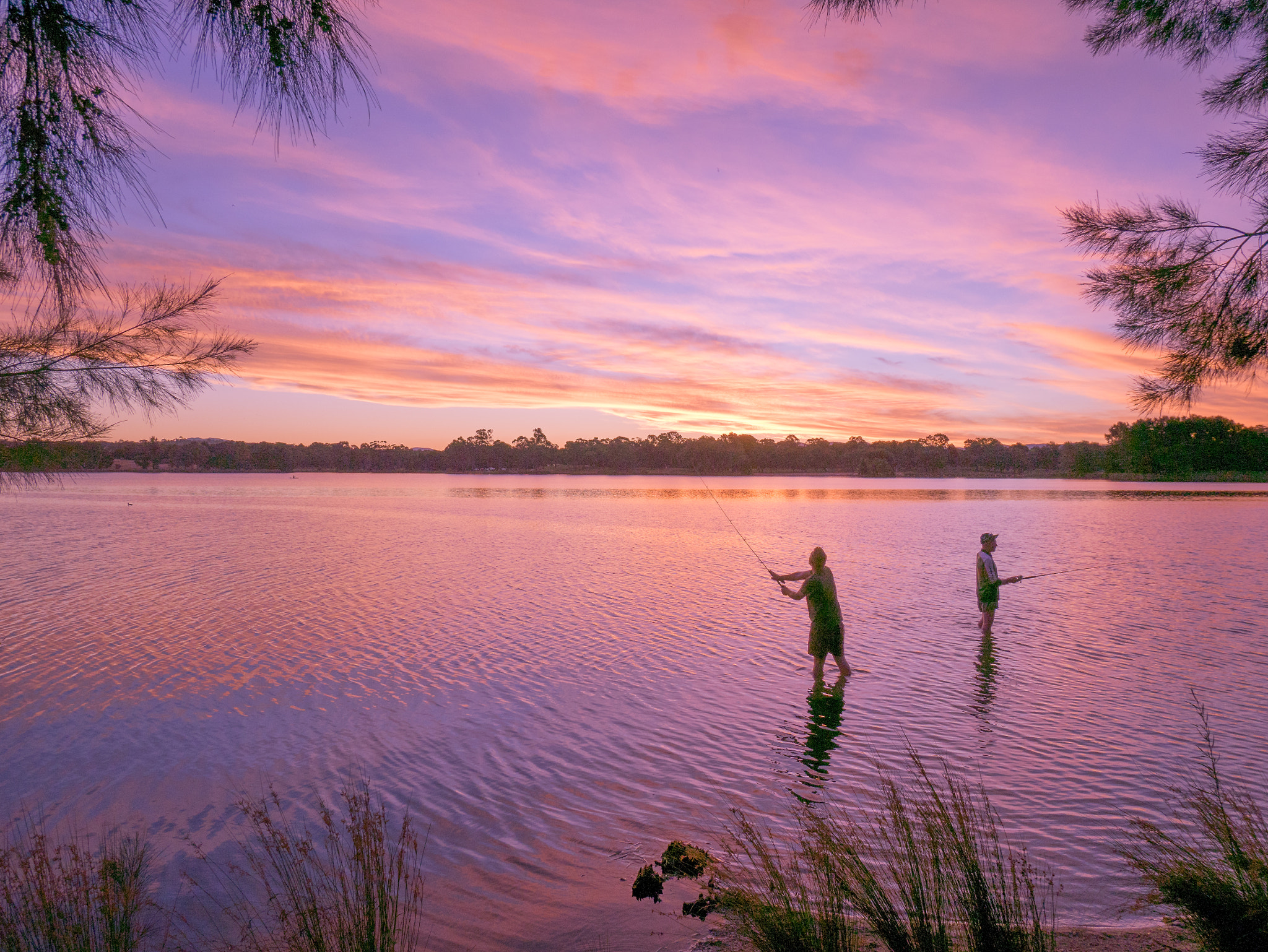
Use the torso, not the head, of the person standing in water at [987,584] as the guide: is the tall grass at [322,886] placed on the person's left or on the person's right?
on the person's right

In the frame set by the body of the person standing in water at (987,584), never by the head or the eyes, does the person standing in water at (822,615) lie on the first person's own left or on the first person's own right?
on the first person's own right

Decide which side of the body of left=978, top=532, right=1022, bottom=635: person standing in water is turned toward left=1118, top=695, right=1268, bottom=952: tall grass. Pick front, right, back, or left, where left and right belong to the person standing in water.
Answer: right

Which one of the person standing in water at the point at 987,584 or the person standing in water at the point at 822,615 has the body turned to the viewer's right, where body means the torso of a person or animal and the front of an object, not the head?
the person standing in water at the point at 987,584

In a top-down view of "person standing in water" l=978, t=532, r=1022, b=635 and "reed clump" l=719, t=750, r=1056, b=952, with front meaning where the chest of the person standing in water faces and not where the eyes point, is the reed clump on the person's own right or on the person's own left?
on the person's own right

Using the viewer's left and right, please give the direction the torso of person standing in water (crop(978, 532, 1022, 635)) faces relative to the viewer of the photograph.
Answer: facing to the right of the viewer

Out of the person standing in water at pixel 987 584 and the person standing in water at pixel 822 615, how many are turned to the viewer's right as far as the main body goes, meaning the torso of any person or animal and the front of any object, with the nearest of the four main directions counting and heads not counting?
1

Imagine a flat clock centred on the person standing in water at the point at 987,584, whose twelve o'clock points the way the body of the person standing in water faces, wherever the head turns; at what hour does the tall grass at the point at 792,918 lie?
The tall grass is roughly at 3 o'clock from the person standing in water.

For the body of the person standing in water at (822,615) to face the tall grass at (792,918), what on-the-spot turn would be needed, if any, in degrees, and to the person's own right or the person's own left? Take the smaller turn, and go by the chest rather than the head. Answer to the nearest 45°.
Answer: approximately 135° to the person's own left

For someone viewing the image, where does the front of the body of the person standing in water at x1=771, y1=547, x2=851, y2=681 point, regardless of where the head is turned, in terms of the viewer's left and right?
facing away from the viewer and to the left of the viewer

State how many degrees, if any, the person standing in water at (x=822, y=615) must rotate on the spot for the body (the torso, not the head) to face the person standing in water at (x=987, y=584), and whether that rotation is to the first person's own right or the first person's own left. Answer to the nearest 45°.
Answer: approximately 90° to the first person's own right
